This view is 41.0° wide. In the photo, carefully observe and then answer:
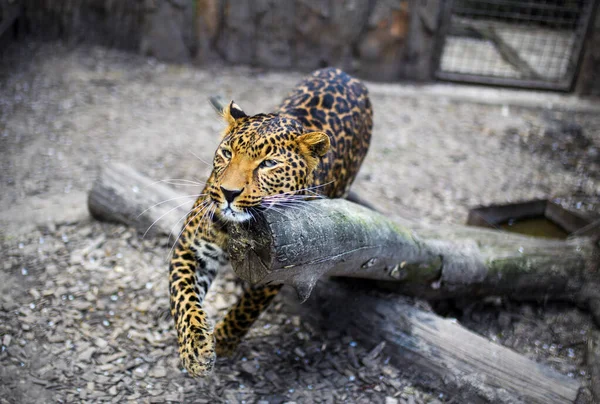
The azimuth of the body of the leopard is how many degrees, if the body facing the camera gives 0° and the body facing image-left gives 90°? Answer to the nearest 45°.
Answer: approximately 45°

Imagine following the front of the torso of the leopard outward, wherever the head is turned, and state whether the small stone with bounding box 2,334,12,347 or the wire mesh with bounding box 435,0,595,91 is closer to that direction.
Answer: the small stone

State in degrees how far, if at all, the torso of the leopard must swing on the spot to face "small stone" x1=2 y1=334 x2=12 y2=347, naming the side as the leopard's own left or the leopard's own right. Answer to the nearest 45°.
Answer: approximately 45° to the leopard's own right

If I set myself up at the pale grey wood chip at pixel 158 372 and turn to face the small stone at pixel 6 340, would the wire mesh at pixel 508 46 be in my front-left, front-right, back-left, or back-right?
back-right

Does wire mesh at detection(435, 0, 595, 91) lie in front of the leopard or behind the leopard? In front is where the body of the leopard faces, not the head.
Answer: behind
